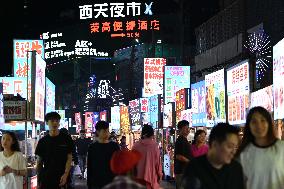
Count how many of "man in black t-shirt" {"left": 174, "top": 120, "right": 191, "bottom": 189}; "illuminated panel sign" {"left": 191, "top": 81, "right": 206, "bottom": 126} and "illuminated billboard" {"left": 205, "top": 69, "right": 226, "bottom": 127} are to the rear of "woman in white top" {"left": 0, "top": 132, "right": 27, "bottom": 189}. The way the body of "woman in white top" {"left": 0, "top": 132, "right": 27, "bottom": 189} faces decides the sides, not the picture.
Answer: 3

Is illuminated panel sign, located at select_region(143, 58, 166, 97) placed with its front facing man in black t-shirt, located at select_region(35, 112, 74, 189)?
yes

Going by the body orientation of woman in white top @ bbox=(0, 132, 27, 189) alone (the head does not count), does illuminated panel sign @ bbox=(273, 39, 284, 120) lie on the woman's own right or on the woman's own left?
on the woman's own left

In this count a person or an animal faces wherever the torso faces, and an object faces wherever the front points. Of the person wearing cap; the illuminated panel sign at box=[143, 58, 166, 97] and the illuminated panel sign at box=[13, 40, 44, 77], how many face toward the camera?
2

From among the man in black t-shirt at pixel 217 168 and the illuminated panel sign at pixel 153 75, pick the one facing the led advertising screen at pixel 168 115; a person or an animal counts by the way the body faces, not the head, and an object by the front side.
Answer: the illuminated panel sign

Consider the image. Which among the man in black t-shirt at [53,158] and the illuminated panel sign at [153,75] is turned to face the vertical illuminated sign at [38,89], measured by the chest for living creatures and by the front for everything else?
the illuminated panel sign

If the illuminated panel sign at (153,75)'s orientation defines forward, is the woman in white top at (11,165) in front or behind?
in front

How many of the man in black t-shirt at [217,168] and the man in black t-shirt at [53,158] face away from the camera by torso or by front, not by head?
0

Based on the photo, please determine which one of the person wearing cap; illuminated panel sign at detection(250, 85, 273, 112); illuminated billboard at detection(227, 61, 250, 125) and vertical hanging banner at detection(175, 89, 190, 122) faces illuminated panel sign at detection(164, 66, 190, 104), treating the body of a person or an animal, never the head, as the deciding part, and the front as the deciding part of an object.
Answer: the person wearing cap

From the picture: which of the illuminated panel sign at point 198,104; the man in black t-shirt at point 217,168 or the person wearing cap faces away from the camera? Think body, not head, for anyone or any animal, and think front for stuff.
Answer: the person wearing cap

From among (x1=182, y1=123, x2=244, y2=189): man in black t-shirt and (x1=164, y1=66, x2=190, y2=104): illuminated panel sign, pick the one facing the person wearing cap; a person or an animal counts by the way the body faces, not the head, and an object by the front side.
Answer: the illuminated panel sign

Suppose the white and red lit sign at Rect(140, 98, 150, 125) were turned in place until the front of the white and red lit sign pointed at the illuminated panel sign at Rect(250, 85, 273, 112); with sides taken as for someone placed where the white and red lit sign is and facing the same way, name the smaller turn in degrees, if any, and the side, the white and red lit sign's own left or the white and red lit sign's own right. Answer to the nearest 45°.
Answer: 0° — it already faces it

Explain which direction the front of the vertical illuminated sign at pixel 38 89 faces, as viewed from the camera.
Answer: facing the viewer and to the right of the viewer

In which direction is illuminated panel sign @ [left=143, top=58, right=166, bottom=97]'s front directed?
toward the camera

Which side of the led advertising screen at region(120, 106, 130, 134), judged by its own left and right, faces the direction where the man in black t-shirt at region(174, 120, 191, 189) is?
front
